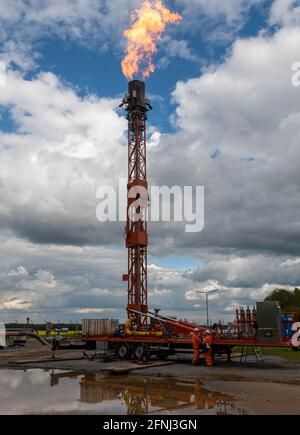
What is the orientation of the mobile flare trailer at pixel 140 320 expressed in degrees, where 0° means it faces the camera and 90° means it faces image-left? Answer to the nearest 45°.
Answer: approximately 270°
